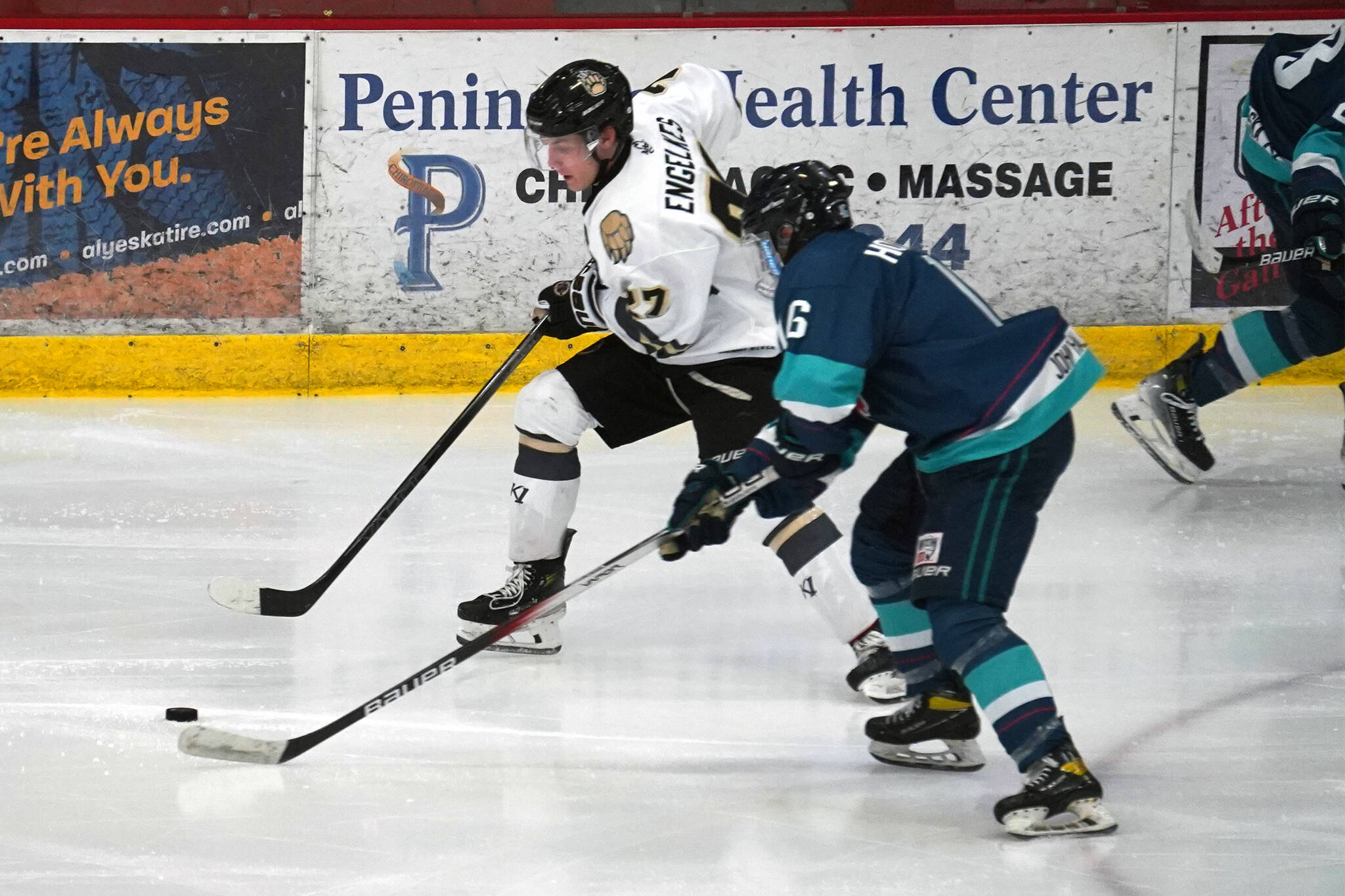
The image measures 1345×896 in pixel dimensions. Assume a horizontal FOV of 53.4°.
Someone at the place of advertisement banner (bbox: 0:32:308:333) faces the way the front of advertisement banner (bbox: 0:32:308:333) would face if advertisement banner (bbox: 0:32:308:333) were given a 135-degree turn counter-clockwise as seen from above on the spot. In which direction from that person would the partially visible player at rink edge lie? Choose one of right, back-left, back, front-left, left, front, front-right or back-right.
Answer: right

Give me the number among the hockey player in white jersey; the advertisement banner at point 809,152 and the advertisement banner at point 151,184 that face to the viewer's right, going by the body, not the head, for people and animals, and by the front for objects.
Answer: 0

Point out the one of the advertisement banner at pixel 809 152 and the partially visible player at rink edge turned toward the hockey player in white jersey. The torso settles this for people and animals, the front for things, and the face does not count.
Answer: the advertisement banner

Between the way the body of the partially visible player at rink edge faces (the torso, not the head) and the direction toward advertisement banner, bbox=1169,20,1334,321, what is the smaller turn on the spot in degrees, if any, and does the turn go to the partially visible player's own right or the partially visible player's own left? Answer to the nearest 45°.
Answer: approximately 90° to the partially visible player's own left

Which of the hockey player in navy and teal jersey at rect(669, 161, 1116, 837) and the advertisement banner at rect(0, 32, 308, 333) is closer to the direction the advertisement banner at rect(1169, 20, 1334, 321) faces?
the hockey player in navy and teal jersey

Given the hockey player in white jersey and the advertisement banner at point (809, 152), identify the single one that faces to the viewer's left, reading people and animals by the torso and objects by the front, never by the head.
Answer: the hockey player in white jersey

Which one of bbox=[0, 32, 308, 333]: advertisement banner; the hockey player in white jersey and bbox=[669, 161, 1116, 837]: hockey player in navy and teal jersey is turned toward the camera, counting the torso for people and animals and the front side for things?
the advertisement banner

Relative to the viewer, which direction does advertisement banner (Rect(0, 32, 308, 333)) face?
toward the camera

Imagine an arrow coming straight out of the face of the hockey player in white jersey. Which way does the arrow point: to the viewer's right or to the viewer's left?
to the viewer's left

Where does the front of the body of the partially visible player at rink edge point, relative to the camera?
to the viewer's right

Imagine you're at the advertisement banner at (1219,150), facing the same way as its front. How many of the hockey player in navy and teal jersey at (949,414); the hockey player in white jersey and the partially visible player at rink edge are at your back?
0

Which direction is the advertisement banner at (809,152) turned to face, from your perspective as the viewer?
facing the viewer

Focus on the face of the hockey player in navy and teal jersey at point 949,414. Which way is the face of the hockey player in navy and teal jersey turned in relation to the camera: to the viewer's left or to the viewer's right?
to the viewer's left

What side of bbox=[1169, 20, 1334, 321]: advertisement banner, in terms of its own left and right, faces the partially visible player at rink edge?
front

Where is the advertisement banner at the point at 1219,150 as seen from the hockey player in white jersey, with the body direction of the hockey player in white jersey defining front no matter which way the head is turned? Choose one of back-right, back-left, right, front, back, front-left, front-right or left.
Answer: back-right

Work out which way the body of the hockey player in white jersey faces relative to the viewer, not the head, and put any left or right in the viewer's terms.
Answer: facing to the left of the viewer

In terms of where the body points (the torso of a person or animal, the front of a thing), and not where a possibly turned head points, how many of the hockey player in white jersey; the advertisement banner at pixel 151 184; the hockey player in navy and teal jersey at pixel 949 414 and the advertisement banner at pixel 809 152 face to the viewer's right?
0

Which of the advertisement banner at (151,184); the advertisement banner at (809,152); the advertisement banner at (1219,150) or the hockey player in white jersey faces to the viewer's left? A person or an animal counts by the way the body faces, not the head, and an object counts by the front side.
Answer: the hockey player in white jersey

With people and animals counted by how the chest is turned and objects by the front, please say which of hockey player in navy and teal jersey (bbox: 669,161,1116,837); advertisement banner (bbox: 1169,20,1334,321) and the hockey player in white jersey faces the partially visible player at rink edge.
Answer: the advertisement banner

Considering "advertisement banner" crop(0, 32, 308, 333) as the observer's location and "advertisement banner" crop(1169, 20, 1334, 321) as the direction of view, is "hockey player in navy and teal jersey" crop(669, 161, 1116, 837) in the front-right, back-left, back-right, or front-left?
front-right

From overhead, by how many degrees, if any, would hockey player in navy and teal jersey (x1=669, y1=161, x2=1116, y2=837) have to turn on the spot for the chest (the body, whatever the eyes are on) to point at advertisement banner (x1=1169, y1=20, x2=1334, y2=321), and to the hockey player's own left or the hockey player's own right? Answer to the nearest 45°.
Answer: approximately 90° to the hockey player's own right
